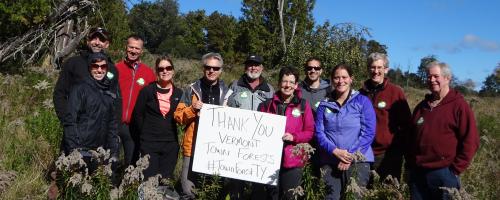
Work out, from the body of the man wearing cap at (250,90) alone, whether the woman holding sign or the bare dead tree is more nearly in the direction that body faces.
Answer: the woman holding sign

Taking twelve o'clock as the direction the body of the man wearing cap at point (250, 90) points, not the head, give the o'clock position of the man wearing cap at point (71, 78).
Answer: the man wearing cap at point (71, 78) is roughly at 3 o'clock from the man wearing cap at point (250, 90).

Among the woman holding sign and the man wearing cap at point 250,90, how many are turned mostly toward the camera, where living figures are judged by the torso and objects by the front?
2

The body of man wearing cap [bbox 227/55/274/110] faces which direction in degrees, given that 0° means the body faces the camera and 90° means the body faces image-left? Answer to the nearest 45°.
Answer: approximately 0°

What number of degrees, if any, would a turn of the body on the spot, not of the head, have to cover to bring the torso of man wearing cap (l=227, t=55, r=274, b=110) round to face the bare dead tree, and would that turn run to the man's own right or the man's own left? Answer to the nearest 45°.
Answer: approximately 135° to the man's own right

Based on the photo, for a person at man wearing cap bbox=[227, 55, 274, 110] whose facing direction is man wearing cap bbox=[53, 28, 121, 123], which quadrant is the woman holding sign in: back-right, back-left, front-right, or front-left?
back-left
